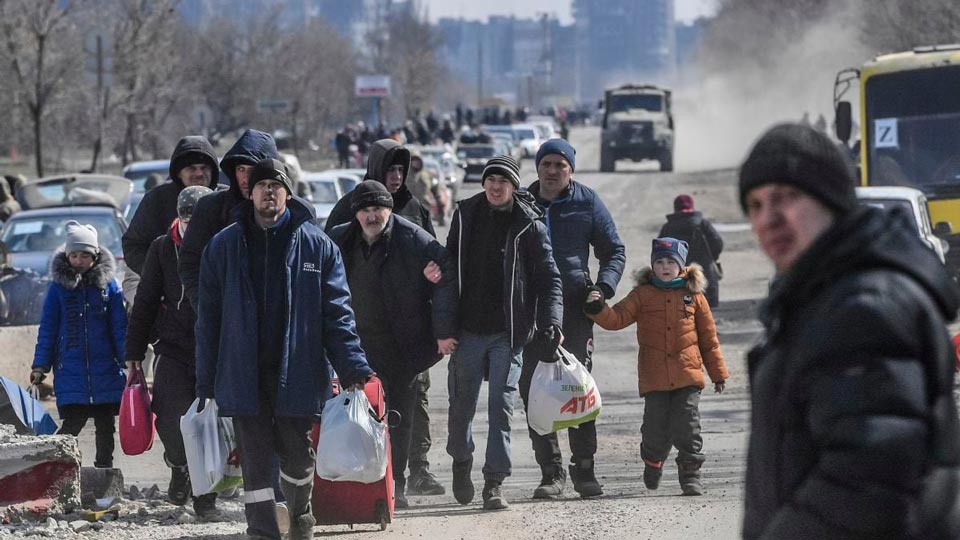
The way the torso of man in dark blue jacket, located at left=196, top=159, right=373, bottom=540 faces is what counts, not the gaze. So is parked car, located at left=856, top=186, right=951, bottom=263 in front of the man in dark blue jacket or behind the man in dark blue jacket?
behind

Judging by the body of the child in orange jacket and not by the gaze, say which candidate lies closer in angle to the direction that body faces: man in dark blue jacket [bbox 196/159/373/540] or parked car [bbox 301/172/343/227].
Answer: the man in dark blue jacket

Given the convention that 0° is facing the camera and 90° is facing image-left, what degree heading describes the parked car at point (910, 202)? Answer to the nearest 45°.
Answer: approximately 0°

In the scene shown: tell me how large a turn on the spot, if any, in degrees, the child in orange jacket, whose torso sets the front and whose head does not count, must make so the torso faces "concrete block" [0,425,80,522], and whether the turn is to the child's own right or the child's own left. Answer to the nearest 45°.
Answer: approximately 90° to the child's own right

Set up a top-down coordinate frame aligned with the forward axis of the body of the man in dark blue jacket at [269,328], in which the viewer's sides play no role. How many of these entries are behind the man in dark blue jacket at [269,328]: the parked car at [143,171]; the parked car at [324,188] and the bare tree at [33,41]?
3

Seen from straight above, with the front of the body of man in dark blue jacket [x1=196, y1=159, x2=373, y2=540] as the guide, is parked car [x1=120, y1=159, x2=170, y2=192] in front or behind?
behind

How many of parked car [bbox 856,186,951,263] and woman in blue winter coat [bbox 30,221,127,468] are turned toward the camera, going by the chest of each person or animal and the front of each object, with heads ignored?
2

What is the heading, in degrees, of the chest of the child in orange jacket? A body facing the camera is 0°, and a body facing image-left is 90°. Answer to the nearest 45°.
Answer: approximately 0°
